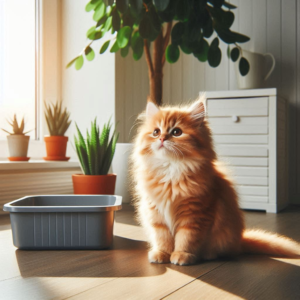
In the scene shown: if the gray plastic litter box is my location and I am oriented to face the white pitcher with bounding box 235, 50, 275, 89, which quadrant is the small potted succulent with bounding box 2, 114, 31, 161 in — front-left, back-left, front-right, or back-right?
front-left

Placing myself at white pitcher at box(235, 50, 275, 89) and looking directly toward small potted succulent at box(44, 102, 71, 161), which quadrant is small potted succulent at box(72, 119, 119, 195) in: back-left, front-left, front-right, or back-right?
front-left

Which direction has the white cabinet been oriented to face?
toward the camera

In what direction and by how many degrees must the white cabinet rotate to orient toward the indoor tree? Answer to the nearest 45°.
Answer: approximately 45° to its right

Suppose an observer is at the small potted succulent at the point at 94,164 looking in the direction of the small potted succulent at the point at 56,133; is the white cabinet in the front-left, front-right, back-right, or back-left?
back-right

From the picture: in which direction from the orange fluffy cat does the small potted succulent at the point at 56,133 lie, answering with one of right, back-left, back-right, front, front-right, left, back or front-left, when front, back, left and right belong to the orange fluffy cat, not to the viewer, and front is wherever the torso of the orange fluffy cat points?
right

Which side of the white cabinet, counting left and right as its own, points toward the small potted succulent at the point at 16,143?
right

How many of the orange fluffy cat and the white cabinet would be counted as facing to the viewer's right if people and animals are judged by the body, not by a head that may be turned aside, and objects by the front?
0

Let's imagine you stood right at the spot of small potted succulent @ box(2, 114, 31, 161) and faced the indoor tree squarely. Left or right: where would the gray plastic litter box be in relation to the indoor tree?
right

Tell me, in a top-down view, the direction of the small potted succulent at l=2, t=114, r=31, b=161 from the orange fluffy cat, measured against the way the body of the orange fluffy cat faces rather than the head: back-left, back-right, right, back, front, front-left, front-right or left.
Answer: right

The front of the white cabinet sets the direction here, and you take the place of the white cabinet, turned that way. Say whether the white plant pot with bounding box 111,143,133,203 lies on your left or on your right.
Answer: on your right

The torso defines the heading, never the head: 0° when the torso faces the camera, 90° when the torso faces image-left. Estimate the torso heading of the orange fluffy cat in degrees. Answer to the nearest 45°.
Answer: approximately 45°

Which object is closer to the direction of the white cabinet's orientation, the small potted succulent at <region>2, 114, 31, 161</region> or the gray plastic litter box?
the gray plastic litter box
